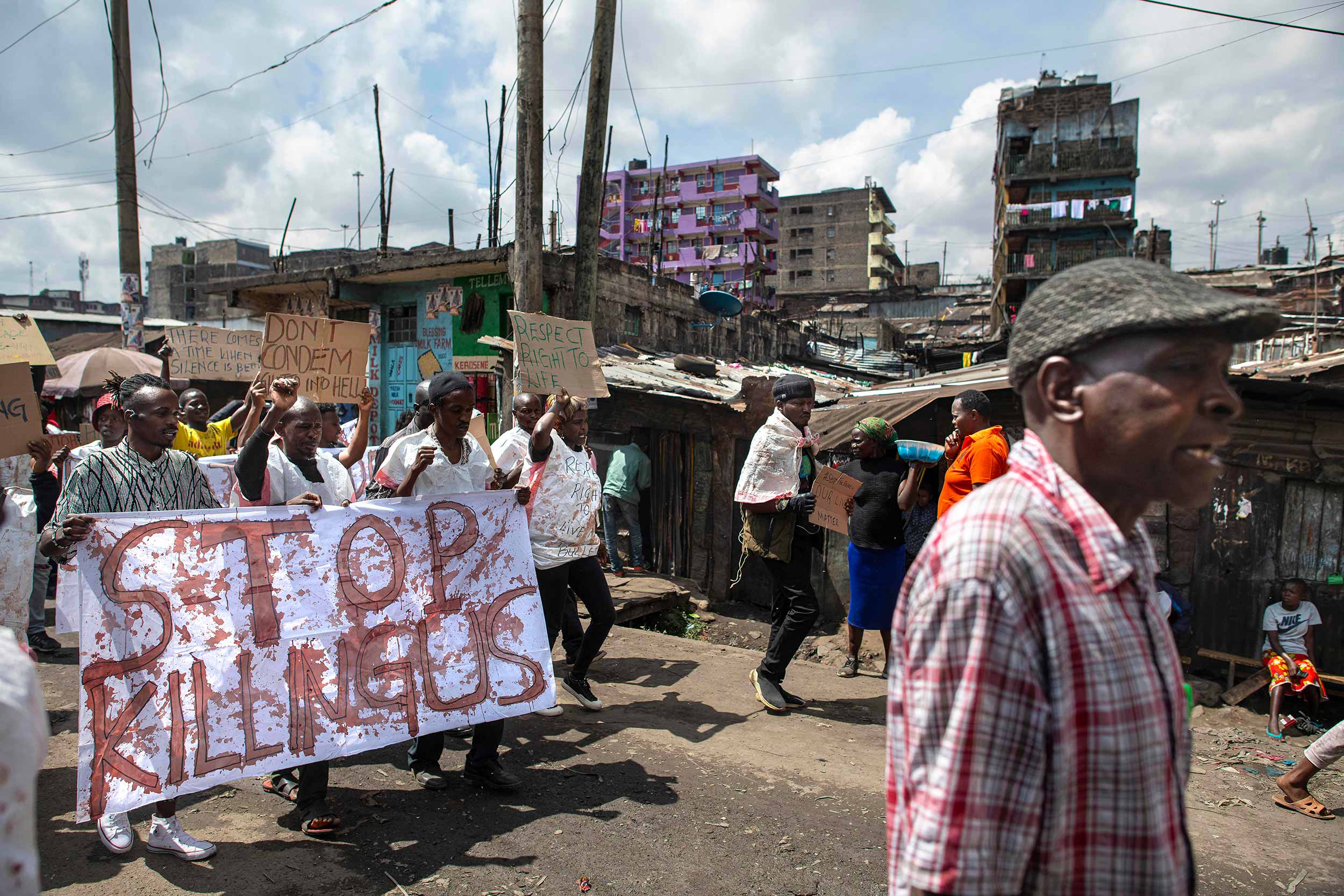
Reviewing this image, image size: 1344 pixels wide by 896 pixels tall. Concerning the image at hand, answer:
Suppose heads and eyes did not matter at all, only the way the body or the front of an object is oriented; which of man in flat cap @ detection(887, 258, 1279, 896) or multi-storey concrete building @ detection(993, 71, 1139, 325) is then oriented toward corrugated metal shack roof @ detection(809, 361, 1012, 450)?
the multi-storey concrete building

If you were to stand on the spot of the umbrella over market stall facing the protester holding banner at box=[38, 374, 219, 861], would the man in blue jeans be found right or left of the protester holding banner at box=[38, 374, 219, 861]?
left

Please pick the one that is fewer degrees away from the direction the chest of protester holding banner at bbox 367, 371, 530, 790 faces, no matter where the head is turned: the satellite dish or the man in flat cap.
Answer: the man in flat cap

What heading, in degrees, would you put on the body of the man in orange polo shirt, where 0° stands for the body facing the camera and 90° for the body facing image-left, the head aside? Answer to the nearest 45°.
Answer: approximately 90°

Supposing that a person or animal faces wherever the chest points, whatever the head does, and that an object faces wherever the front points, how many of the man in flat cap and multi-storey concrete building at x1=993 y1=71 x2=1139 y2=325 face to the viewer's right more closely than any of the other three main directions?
1

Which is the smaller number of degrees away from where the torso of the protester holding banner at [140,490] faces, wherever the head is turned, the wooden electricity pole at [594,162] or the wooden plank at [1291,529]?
the wooden plank

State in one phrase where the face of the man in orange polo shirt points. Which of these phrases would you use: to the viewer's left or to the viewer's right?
to the viewer's left
